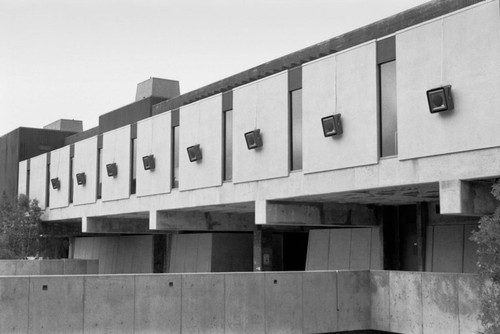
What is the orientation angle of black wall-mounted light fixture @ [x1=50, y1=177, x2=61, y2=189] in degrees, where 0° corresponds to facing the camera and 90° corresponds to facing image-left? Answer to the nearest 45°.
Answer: approximately 45°

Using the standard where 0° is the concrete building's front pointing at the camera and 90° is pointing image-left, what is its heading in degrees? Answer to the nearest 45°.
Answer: approximately 45°

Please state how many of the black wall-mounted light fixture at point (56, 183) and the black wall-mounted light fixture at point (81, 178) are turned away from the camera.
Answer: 0

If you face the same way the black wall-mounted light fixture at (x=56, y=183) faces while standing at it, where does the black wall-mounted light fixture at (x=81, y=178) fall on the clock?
the black wall-mounted light fixture at (x=81, y=178) is roughly at 10 o'clock from the black wall-mounted light fixture at (x=56, y=183).

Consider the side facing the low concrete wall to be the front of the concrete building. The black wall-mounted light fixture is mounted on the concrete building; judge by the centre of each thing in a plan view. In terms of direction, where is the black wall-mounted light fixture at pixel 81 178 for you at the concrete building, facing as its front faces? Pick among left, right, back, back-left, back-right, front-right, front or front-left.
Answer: right

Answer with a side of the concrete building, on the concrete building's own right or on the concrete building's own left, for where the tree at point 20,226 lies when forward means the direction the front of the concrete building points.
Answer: on the concrete building's own right

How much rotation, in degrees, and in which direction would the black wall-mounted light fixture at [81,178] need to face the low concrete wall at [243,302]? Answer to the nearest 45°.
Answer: approximately 45° to its left

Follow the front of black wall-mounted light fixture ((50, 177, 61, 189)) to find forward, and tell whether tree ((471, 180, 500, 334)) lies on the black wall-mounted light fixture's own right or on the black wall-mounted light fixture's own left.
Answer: on the black wall-mounted light fixture's own left

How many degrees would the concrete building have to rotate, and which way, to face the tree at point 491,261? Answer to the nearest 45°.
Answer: approximately 45° to its left
